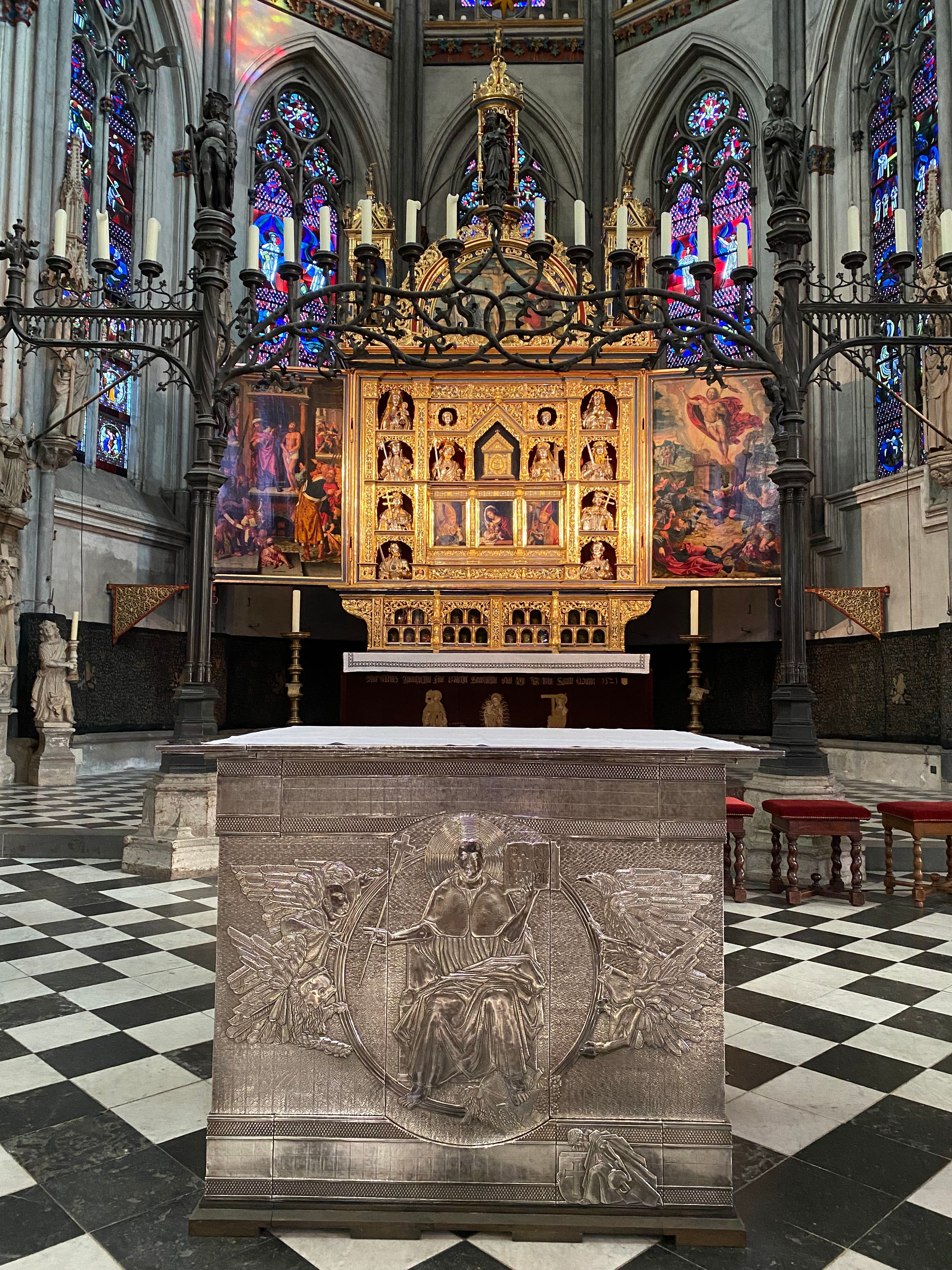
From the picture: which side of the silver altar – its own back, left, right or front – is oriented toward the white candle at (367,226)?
back

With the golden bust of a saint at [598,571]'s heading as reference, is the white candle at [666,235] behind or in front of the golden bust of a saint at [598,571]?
in front

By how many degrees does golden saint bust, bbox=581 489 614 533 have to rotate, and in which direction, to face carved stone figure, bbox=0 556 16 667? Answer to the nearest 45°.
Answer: approximately 90° to its right

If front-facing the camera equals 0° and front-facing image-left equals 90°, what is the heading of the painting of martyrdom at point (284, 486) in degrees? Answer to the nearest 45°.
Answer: approximately 0°

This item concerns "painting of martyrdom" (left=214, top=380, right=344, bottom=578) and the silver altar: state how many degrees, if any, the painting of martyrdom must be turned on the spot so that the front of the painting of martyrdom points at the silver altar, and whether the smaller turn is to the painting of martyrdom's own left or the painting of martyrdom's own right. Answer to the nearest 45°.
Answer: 0° — it already faces it

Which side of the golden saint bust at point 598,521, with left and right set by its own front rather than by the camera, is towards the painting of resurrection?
left

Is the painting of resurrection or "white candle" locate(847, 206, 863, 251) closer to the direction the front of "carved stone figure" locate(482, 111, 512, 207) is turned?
the white candle
